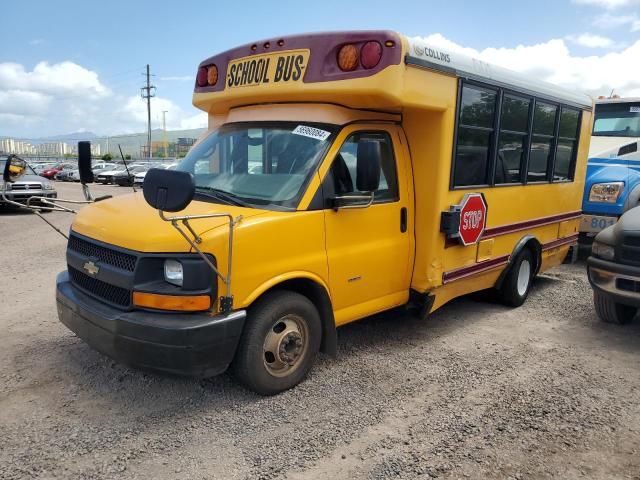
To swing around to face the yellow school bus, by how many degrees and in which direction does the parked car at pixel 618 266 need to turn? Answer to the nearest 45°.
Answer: approximately 45° to its right

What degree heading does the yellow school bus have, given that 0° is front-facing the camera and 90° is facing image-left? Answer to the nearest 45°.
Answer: approximately 45°

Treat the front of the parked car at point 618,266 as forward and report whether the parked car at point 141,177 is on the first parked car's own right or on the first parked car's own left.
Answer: on the first parked car's own right

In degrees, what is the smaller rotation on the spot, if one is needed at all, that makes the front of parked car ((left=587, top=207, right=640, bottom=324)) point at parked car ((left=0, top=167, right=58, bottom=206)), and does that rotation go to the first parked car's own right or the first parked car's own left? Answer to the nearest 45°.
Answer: approximately 90° to the first parked car's own right

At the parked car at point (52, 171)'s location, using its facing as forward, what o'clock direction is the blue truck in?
The blue truck is roughly at 10 o'clock from the parked car.

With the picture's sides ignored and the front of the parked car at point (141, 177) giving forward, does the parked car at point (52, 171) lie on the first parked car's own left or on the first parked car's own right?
on the first parked car's own right

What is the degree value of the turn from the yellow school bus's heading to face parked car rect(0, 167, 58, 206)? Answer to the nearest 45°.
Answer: approximately 90° to its right

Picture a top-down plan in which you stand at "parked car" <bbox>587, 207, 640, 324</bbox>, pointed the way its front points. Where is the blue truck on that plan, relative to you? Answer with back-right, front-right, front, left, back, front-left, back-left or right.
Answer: back

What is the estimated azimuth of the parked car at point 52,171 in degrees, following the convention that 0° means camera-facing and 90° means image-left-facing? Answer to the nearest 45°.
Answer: approximately 45°
